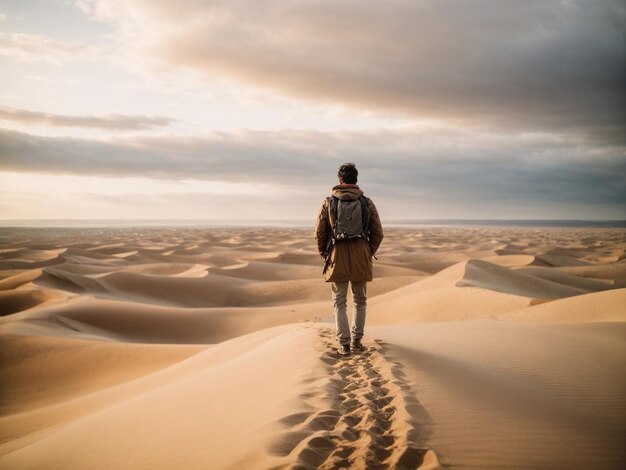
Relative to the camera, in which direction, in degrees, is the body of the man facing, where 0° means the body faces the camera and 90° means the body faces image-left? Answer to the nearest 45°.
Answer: approximately 180°

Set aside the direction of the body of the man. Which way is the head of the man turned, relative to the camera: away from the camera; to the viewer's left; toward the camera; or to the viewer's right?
away from the camera
